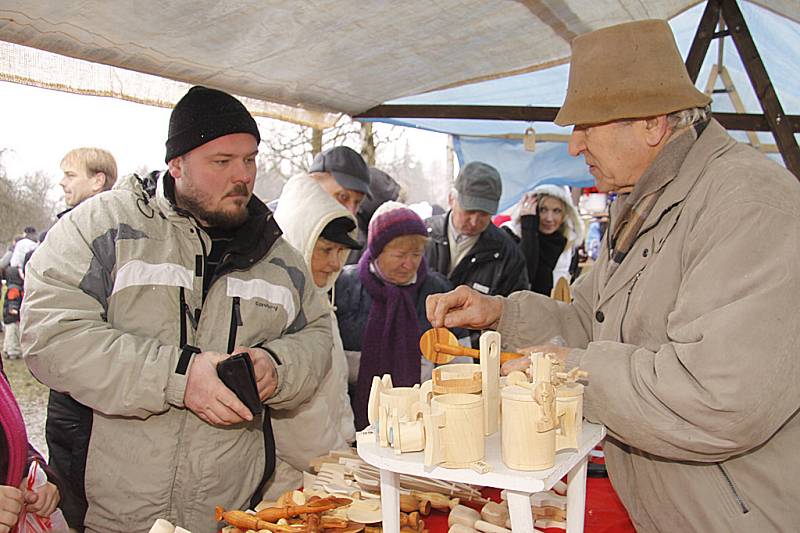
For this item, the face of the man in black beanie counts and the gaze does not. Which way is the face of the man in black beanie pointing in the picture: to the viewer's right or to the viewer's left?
to the viewer's right

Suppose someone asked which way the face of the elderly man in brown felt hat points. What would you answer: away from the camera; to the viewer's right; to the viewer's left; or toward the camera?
to the viewer's left

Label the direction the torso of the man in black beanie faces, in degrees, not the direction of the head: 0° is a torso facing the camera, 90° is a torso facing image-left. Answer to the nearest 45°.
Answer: approximately 315°

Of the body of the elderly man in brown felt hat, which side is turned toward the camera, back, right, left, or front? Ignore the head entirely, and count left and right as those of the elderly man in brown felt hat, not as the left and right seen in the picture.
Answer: left

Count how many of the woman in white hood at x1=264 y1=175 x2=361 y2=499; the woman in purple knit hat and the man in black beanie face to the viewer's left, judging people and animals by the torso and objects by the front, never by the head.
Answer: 0

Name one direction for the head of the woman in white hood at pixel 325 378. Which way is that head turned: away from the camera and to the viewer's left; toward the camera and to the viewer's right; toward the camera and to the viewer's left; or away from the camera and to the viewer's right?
toward the camera and to the viewer's right

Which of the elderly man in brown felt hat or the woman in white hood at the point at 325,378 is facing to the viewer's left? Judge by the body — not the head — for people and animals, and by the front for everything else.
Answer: the elderly man in brown felt hat

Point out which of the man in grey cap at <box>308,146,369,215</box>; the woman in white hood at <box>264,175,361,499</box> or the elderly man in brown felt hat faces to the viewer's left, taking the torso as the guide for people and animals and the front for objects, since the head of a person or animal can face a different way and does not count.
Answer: the elderly man in brown felt hat

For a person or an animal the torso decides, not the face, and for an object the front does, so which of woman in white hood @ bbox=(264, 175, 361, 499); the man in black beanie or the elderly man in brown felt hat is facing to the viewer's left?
the elderly man in brown felt hat

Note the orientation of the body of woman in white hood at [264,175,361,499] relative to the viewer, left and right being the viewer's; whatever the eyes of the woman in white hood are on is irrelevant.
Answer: facing the viewer and to the right of the viewer

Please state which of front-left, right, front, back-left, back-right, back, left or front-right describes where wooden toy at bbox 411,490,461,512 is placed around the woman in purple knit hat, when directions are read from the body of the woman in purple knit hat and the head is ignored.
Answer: front-right

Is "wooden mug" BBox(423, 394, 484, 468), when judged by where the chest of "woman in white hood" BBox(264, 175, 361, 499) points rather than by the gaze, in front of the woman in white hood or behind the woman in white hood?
in front

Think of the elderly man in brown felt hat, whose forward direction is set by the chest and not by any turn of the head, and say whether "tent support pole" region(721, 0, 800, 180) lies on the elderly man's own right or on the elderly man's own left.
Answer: on the elderly man's own right

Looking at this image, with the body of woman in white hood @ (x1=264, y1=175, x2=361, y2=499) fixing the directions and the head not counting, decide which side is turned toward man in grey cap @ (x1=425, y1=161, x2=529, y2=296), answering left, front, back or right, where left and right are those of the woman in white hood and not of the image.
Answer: left

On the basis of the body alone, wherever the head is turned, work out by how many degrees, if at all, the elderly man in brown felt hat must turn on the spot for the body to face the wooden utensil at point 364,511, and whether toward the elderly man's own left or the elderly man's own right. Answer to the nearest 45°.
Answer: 0° — they already face it
